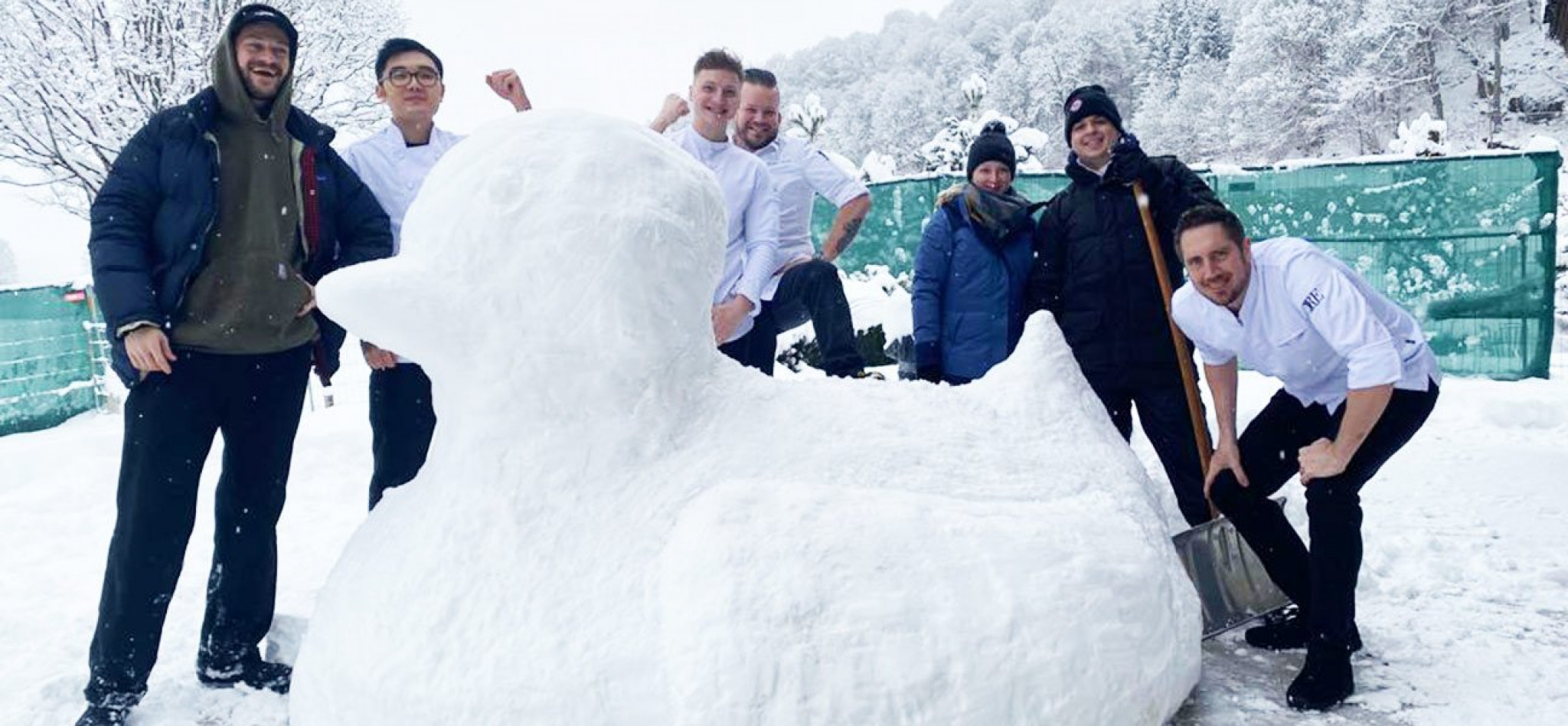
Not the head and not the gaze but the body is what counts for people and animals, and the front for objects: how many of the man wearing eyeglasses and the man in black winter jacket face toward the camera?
2

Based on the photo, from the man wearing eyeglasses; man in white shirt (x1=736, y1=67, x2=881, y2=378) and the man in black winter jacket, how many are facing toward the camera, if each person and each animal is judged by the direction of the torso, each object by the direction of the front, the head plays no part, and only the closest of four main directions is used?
3

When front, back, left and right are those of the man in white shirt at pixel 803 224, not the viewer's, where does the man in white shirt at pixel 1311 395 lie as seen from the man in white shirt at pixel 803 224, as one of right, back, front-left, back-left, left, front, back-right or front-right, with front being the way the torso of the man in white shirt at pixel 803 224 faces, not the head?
front-left

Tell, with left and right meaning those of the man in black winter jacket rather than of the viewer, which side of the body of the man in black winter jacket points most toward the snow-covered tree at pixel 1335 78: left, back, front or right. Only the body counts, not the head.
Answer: back

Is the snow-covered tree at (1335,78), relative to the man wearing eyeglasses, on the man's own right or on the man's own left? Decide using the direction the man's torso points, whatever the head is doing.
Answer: on the man's own left

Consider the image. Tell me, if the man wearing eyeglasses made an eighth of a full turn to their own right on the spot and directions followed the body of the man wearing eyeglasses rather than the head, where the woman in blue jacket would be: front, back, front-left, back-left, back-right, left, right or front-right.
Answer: back-left

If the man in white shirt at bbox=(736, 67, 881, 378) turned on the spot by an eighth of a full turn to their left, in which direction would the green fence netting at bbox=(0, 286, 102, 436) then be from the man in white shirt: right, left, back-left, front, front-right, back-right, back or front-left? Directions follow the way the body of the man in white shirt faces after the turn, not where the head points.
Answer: back

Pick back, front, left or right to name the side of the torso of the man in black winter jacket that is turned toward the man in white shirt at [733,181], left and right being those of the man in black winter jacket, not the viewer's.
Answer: right

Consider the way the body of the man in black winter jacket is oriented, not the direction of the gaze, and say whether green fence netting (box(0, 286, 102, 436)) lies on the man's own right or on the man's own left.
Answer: on the man's own right

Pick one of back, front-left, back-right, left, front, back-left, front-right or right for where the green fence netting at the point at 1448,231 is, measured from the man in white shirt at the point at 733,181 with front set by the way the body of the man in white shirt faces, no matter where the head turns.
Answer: back

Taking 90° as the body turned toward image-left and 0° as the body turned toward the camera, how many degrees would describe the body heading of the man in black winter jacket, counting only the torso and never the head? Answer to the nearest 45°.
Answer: approximately 0°

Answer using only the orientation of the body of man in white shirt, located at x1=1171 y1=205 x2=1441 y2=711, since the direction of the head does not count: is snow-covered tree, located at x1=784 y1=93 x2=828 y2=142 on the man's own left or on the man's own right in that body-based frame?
on the man's own right

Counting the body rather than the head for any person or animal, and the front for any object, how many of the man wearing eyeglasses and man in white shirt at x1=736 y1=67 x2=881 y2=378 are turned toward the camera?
2
